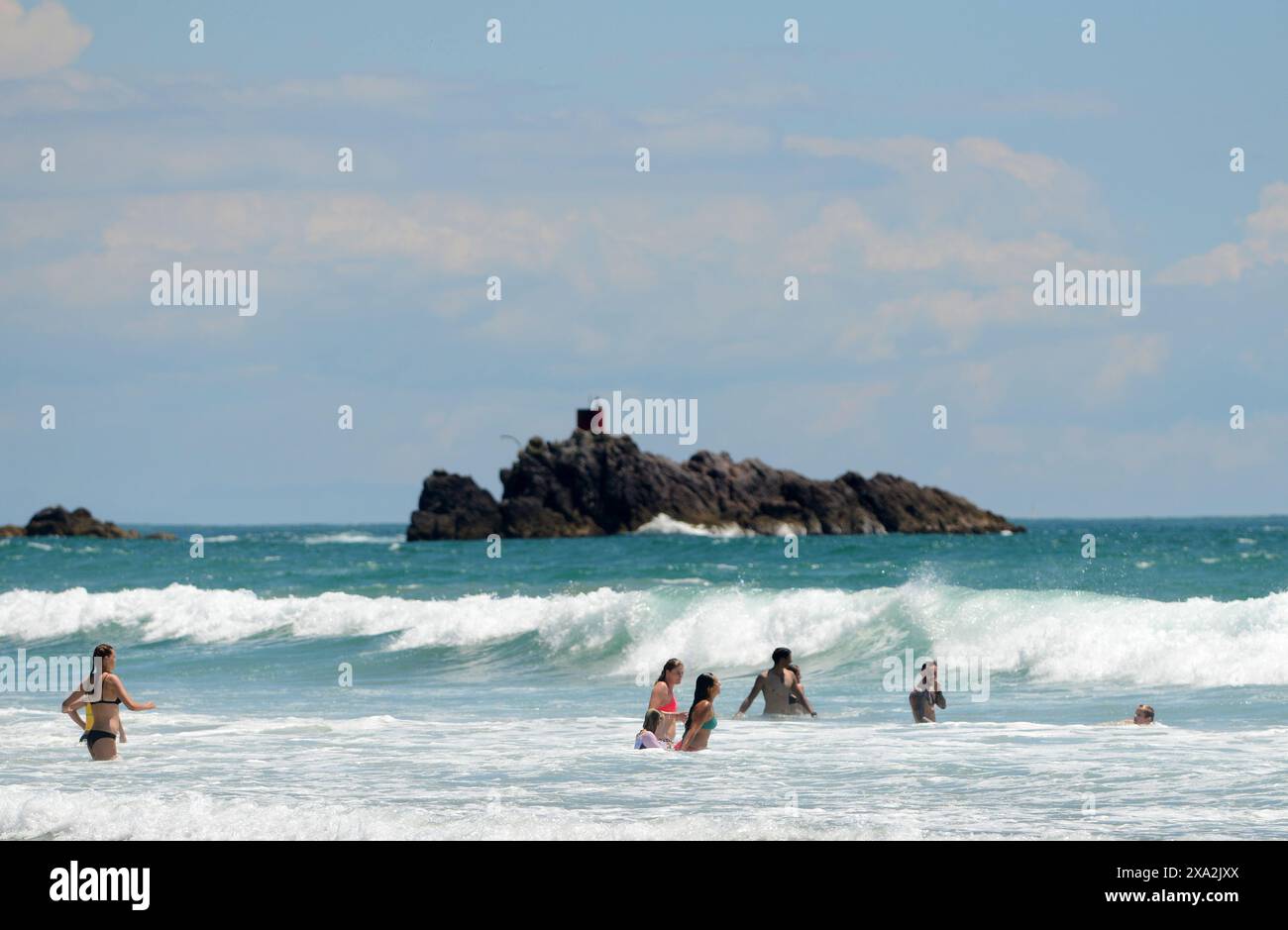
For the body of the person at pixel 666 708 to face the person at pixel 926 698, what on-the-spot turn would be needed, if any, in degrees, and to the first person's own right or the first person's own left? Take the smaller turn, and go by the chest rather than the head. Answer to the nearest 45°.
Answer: approximately 45° to the first person's own left

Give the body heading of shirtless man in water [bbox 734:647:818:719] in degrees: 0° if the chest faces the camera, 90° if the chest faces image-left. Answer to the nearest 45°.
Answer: approximately 180°

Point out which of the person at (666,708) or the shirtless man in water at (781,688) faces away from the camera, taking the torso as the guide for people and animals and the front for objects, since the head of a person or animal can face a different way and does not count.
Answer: the shirtless man in water
